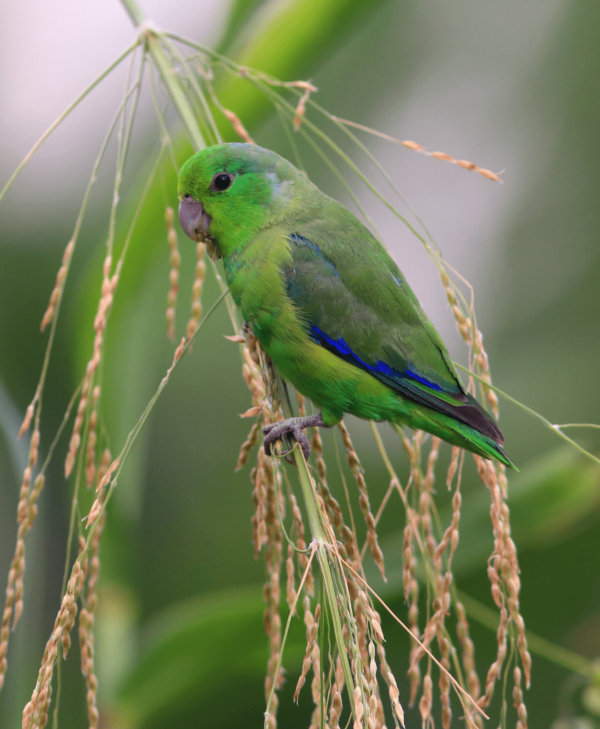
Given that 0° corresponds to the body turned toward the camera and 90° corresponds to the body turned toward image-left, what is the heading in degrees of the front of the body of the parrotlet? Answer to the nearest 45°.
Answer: approximately 90°
